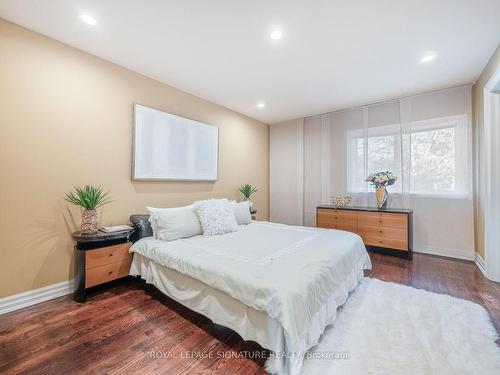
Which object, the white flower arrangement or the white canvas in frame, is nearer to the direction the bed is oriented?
the white flower arrangement

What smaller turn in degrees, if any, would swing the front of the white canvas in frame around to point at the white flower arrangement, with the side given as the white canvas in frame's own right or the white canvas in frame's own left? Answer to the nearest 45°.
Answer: approximately 45° to the white canvas in frame's own left

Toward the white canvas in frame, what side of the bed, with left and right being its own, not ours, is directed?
back

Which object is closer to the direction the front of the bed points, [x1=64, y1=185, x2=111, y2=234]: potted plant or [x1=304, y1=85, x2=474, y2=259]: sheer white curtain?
the sheer white curtain

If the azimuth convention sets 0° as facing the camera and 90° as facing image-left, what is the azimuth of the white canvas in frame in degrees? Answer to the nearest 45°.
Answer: approximately 315°

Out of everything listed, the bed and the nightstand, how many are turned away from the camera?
0

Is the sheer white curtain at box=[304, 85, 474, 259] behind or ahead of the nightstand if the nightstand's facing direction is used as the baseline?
ahead

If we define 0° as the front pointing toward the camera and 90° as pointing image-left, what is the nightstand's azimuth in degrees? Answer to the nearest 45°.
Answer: approximately 315°

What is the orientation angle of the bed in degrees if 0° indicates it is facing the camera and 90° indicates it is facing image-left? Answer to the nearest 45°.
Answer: approximately 315°

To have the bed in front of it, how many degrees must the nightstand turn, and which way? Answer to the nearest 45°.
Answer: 0° — it already faces it

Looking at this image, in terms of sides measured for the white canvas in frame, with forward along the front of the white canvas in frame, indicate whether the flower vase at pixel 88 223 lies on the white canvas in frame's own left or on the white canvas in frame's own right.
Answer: on the white canvas in frame's own right
